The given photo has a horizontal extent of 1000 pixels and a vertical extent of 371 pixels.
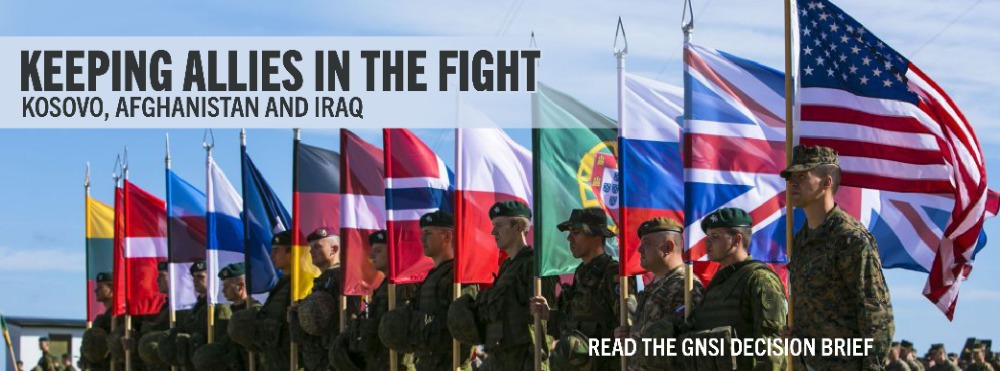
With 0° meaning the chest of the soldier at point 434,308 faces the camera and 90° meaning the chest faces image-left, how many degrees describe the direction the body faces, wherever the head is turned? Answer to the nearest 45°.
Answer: approximately 90°

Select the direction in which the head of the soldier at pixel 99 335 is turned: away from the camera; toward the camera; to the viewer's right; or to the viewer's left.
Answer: to the viewer's left

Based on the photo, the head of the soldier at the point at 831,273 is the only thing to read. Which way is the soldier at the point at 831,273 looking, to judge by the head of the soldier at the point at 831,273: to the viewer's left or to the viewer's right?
to the viewer's left

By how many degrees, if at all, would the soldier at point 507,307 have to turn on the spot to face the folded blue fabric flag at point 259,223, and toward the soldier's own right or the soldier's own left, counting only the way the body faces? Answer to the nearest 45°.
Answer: approximately 45° to the soldier's own right

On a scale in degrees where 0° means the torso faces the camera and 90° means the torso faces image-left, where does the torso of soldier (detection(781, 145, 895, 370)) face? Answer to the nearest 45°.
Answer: approximately 45°

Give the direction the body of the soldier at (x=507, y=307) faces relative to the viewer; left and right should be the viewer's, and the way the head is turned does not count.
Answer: facing to the left of the viewer

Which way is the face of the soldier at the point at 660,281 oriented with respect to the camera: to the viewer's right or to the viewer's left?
to the viewer's left

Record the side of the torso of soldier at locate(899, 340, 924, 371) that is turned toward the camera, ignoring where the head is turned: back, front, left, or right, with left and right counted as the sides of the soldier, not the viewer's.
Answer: left

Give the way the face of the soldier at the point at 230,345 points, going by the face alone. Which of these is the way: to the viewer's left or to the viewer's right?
to the viewer's left
